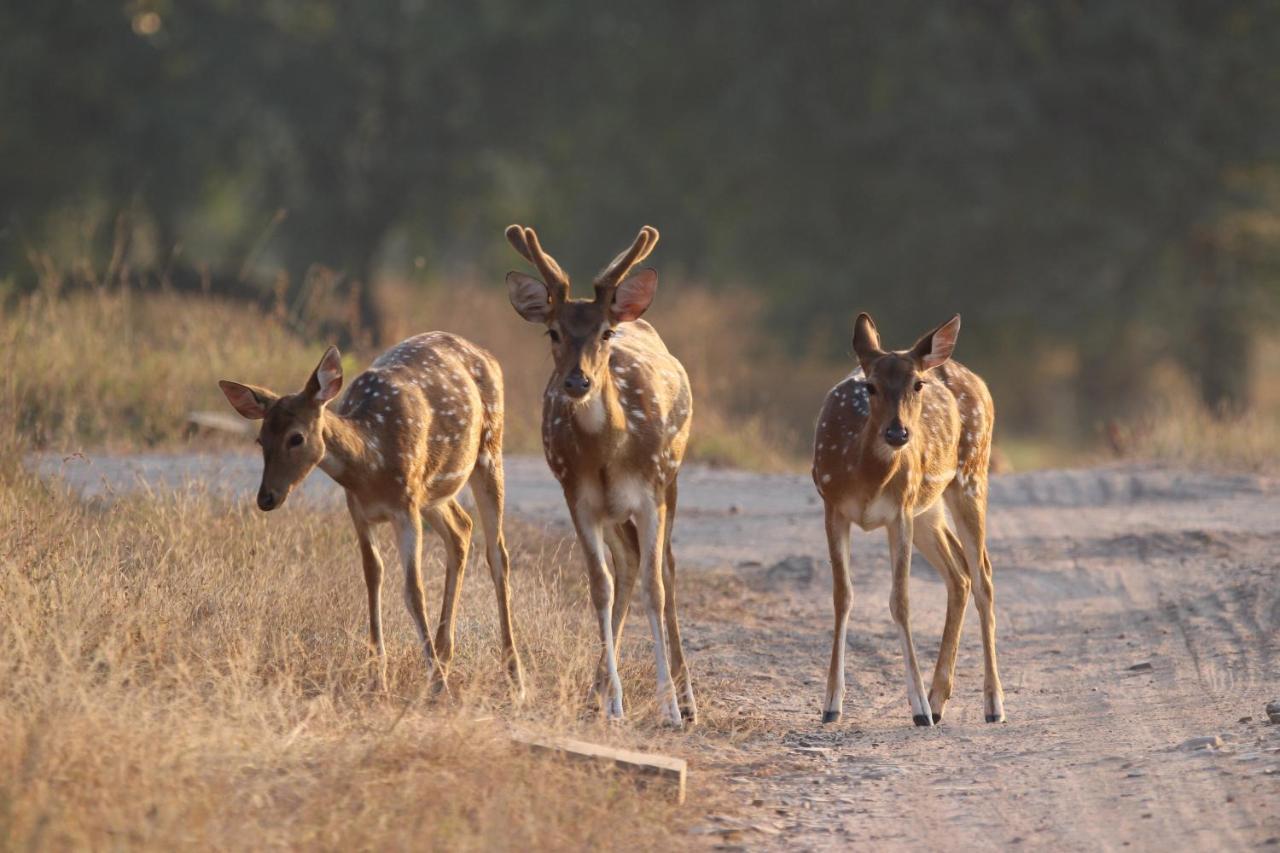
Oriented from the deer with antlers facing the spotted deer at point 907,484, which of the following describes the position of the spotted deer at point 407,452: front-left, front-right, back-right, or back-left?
back-left

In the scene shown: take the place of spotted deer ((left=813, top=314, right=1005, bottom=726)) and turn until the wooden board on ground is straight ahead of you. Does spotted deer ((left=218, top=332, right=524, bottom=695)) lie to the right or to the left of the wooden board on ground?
right

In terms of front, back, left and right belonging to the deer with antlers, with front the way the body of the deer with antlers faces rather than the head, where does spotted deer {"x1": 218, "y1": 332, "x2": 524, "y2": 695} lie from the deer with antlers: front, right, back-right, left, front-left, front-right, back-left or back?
right

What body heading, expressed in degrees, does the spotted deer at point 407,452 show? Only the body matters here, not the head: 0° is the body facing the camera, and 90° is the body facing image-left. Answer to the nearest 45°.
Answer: approximately 45°

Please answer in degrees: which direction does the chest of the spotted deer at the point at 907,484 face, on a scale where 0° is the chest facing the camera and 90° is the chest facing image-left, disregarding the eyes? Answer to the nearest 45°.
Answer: approximately 45°

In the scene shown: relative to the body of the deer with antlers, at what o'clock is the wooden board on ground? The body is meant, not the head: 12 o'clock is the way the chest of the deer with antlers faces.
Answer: The wooden board on ground is roughly at 12 o'clock from the deer with antlers.

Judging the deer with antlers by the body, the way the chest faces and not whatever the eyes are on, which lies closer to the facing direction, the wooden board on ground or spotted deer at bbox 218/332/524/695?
the wooden board on ground

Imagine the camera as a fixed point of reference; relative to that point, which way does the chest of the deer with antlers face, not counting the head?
toward the camera

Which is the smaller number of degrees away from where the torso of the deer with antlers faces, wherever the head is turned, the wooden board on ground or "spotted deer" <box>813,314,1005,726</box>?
the wooden board on ground

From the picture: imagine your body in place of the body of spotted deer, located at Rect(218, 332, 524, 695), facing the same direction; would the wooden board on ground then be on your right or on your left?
on your left

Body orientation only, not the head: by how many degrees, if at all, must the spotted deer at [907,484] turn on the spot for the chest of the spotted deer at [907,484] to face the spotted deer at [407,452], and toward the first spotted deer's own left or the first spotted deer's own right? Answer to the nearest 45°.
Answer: approximately 45° to the first spotted deer's own right

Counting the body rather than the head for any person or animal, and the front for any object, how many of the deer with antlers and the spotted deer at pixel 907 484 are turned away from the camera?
0
